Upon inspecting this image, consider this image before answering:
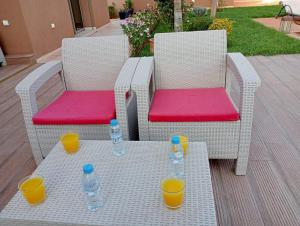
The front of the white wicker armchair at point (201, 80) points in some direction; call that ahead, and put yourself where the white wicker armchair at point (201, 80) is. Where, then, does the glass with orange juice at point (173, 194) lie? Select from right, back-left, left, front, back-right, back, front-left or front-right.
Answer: front

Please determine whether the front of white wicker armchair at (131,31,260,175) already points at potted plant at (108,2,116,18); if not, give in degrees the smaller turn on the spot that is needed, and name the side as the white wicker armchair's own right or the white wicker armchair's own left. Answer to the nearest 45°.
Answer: approximately 180°

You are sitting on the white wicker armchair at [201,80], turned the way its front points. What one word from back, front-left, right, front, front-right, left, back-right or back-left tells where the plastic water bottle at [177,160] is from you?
front

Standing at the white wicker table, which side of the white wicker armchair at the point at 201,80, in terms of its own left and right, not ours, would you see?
front

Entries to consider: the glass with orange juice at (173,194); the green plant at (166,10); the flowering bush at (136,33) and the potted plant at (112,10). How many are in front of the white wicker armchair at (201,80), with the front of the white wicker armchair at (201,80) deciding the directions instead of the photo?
1

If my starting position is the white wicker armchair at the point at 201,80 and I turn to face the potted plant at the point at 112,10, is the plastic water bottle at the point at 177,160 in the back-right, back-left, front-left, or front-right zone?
back-left

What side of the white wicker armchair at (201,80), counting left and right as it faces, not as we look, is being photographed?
front

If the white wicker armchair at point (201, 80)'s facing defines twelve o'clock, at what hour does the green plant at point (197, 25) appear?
The green plant is roughly at 6 o'clock from the white wicker armchair.

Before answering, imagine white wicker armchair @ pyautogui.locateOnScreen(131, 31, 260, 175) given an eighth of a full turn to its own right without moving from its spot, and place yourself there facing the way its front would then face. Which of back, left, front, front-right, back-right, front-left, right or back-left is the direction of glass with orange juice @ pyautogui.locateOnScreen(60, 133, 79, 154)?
front

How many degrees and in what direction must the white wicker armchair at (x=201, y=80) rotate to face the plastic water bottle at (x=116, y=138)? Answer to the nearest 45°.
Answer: approximately 45° to its right

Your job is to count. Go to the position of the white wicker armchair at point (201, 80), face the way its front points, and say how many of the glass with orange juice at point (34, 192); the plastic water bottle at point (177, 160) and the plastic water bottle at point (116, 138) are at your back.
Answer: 0

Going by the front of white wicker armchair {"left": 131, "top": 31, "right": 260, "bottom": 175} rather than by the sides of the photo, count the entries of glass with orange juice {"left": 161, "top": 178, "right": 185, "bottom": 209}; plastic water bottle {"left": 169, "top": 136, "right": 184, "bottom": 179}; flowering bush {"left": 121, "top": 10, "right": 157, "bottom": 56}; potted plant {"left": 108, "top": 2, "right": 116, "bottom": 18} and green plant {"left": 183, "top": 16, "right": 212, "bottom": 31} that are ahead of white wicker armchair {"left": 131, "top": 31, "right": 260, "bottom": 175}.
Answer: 2

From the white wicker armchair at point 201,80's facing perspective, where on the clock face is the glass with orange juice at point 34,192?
The glass with orange juice is roughly at 1 o'clock from the white wicker armchair.

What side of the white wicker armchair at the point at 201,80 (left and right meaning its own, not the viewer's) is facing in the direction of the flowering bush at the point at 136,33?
back

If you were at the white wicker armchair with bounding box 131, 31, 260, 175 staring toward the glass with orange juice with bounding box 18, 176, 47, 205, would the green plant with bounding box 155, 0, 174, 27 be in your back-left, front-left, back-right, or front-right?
back-right

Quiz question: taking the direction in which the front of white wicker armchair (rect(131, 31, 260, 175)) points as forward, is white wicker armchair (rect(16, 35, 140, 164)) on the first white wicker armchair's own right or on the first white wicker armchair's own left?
on the first white wicker armchair's own right

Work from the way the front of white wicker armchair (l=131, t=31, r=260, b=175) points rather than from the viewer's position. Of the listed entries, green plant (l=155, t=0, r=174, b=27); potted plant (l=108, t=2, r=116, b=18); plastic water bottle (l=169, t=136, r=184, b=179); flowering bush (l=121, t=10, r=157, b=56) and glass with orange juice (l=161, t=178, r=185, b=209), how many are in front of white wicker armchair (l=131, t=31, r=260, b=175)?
2

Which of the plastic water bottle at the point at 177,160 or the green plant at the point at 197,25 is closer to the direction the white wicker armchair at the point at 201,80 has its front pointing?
the plastic water bottle
